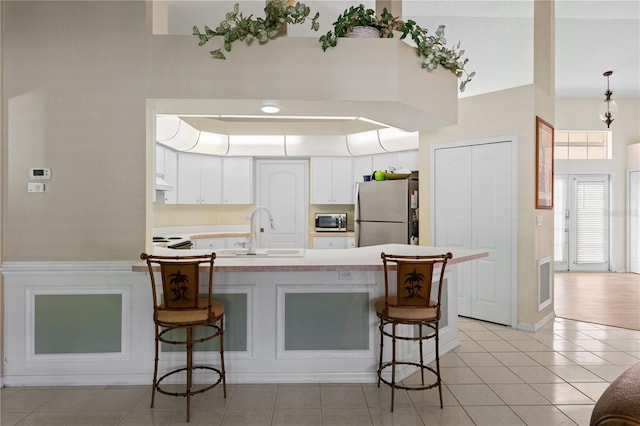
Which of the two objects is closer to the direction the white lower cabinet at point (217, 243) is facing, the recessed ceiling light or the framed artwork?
the recessed ceiling light

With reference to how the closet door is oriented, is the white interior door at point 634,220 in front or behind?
behind

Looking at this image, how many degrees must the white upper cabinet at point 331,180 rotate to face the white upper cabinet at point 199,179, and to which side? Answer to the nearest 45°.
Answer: approximately 90° to its right

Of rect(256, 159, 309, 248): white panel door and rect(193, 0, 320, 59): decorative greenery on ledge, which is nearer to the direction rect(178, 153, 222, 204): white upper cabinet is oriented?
the decorative greenery on ledge

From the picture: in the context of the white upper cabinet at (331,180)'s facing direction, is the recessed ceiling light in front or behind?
in front

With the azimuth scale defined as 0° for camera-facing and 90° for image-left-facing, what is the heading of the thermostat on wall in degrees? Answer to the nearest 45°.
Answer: approximately 0°

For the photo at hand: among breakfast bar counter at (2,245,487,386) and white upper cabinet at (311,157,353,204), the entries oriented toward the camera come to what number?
2

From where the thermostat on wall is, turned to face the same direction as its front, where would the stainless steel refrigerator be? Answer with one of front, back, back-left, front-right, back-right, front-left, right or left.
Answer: left

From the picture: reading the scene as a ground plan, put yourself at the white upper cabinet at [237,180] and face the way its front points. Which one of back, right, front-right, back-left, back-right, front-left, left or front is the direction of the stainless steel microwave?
left

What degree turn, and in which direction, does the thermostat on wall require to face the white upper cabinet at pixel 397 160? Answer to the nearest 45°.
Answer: approximately 90° to its left
